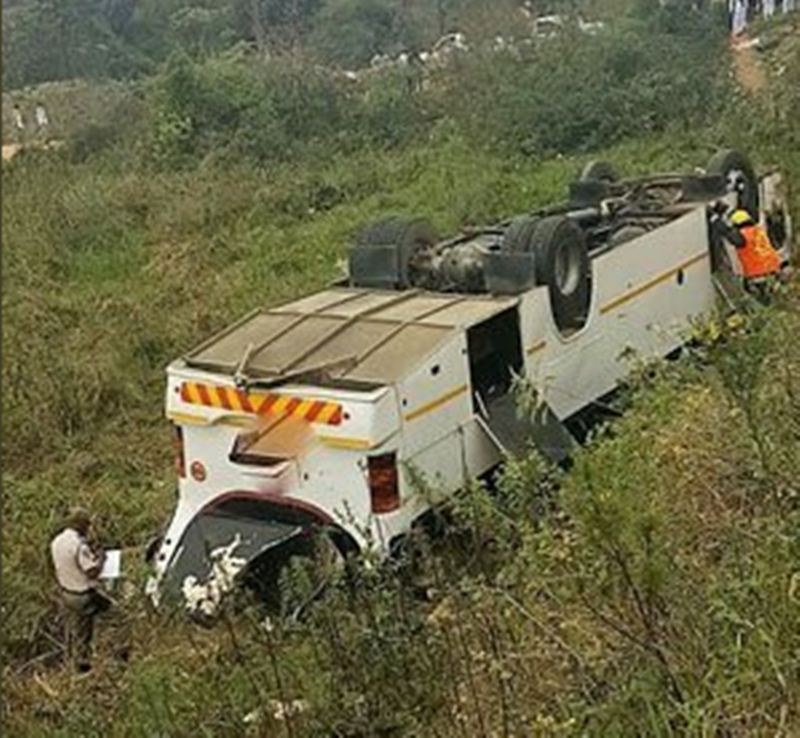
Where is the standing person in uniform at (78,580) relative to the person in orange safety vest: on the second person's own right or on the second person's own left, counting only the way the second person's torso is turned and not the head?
on the second person's own left

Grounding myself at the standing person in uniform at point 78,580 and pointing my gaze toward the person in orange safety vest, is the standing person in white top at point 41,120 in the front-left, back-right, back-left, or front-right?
front-left

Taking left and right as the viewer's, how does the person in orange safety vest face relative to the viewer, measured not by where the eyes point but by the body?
facing away from the viewer and to the left of the viewer

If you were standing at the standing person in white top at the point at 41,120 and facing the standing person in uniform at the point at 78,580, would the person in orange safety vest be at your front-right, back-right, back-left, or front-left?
front-left

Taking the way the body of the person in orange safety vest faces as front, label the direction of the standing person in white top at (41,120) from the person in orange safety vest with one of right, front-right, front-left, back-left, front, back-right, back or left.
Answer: front
